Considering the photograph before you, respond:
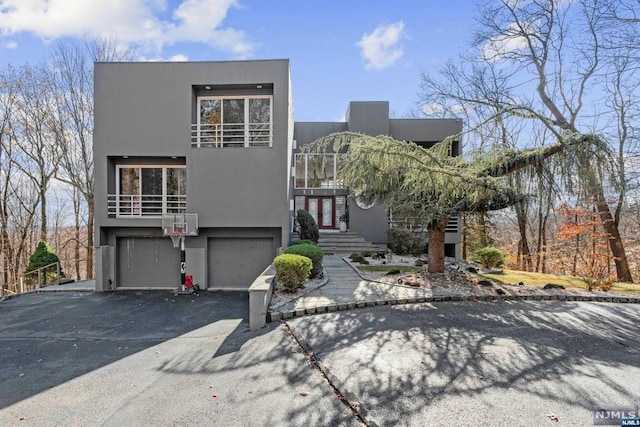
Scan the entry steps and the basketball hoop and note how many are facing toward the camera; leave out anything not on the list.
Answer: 2

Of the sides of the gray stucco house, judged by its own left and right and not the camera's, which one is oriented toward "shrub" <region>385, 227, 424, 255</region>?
left

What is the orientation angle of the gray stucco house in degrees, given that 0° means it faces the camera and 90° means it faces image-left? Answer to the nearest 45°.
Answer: approximately 0°

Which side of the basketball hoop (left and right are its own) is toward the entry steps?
left

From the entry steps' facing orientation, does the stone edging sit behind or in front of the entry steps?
in front

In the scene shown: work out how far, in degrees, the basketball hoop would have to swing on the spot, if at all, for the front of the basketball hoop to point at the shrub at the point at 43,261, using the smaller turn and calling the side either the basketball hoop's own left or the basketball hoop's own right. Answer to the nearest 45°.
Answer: approximately 135° to the basketball hoop's own right

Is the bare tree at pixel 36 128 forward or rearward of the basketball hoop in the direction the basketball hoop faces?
rearward

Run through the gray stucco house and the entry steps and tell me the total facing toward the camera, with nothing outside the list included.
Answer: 2

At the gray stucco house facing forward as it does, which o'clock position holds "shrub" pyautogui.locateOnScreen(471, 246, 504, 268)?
The shrub is roughly at 9 o'clock from the gray stucco house.

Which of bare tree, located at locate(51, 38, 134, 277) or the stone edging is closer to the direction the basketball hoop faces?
the stone edging
